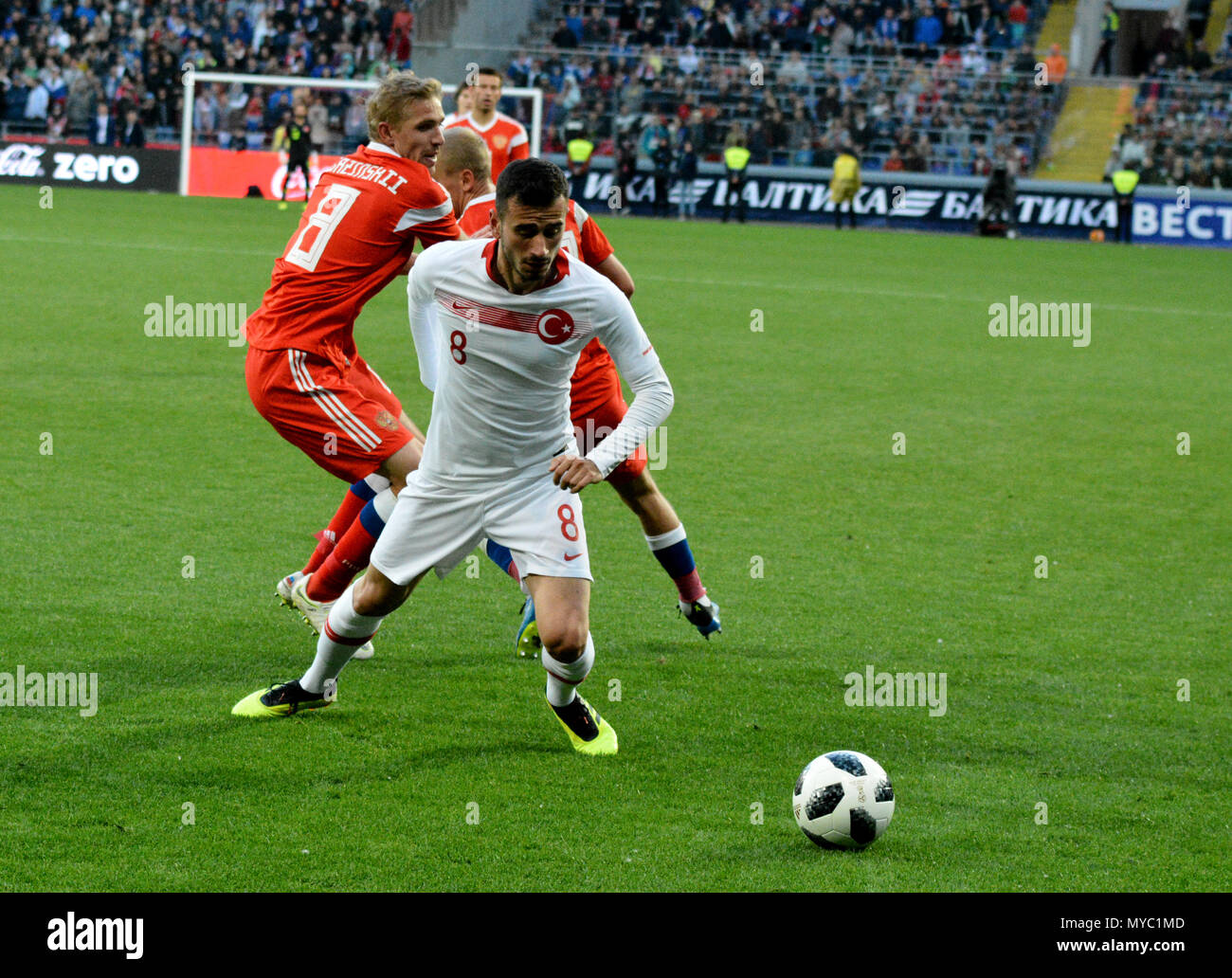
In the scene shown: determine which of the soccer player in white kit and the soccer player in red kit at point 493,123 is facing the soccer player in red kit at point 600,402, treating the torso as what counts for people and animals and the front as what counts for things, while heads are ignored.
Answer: the soccer player in red kit at point 493,123

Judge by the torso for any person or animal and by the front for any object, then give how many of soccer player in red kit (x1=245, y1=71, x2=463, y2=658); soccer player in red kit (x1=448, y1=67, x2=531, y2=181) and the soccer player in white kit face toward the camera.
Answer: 2

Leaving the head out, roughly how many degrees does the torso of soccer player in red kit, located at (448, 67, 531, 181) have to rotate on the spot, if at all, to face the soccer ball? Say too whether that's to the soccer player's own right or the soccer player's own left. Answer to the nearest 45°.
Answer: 0° — they already face it

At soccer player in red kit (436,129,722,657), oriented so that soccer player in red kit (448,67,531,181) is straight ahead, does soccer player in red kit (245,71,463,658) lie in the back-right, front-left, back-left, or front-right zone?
back-left

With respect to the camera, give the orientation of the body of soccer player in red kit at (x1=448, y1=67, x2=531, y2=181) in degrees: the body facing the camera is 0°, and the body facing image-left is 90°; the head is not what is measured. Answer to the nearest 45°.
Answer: approximately 0°

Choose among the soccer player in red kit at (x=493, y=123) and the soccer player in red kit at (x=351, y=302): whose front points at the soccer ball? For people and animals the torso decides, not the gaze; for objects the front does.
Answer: the soccer player in red kit at (x=493, y=123)

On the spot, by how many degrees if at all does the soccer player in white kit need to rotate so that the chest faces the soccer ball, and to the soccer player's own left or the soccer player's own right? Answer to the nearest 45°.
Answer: approximately 45° to the soccer player's own left

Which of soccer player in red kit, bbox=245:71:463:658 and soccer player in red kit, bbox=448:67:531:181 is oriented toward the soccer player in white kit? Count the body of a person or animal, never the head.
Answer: soccer player in red kit, bbox=448:67:531:181

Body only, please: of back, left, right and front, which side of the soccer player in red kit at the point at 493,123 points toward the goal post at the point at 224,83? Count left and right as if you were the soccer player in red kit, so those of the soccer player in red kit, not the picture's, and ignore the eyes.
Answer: back

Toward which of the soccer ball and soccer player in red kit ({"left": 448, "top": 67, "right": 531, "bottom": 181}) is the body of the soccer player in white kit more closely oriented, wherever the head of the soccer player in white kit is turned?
the soccer ball

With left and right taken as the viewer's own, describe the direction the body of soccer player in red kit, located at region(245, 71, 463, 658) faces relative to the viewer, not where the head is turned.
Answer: facing away from the viewer and to the right of the viewer

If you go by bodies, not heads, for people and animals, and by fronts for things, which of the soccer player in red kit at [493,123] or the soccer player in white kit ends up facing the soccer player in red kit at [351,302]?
the soccer player in red kit at [493,123]
